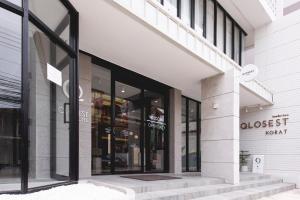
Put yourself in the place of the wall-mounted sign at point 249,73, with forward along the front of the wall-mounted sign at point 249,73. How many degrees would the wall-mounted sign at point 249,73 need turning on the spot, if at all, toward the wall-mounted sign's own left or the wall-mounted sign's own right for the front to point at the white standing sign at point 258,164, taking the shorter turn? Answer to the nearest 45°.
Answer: approximately 135° to the wall-mounted sign's own right

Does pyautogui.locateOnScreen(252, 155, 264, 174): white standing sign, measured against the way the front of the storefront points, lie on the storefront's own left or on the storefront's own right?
on the storefront's own left

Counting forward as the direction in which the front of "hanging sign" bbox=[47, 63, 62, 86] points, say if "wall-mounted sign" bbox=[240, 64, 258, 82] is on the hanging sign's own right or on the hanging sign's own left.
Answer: on the hanging sign's own left

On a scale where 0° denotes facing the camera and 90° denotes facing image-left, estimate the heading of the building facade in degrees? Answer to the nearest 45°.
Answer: approximately 315°
